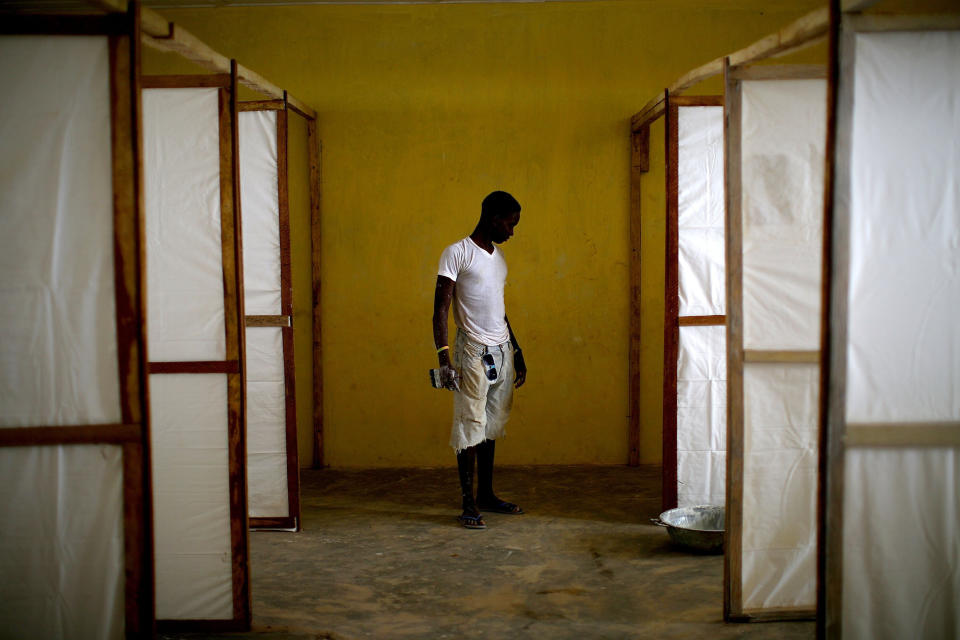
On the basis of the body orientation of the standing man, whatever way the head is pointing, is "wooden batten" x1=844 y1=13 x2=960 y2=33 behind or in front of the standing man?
in front

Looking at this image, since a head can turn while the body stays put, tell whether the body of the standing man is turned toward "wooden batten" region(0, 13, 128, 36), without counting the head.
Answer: no

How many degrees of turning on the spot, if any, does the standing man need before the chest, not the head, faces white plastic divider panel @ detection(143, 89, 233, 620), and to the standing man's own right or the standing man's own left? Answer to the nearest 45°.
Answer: approximately 90° to the standing man's own right

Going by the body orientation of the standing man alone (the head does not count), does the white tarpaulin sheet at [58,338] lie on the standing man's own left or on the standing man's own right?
on the standing man's own right

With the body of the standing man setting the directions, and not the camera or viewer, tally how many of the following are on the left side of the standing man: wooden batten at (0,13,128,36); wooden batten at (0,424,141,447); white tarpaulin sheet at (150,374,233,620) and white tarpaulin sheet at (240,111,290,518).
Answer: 0

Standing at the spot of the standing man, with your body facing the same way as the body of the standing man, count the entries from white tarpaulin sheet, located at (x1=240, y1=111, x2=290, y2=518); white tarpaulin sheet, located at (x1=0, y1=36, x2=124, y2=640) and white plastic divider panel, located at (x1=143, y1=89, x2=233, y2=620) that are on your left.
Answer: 0

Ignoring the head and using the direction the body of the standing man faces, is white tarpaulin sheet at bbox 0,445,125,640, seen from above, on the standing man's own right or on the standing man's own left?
on the standing man's own right

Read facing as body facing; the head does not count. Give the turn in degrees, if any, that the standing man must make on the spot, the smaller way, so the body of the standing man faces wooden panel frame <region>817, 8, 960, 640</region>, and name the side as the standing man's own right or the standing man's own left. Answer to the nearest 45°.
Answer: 0° — they already face it

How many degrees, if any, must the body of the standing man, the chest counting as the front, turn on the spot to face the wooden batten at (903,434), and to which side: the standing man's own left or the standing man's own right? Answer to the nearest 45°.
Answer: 0° — they already face it

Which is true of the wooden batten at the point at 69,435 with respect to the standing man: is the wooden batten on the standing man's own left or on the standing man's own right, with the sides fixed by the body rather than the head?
on the standing man's own right

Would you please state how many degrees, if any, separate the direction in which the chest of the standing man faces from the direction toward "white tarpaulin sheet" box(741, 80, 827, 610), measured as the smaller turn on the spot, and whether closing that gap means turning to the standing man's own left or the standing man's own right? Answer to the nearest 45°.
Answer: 0° — they already face it

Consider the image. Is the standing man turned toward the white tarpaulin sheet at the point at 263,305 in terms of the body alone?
no

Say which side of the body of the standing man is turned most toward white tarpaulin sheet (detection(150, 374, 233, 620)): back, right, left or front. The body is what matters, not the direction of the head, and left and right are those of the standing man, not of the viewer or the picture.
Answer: right

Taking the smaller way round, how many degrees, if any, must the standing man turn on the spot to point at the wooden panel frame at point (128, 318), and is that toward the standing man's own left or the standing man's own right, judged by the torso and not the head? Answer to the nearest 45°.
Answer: approximately 90° to the standing man's own right

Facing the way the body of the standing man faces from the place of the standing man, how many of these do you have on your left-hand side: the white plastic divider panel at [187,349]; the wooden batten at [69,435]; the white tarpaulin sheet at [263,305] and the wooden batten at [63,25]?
0

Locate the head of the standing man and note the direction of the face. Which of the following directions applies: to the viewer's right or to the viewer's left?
to the viewer's right
